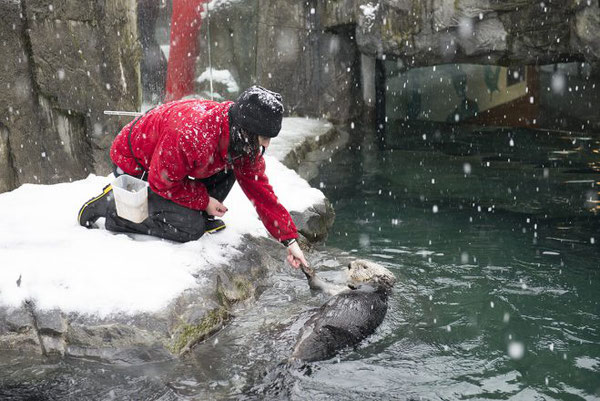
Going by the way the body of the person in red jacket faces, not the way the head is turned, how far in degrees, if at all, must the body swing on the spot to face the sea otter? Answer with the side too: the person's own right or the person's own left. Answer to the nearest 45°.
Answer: approximately 45° to the person's own right

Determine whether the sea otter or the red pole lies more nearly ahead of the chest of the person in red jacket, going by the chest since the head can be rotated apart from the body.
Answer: the sea otter

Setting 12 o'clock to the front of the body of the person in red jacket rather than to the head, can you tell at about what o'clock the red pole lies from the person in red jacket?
The red pole is roughly at 9 o'clock from the person in red jacket.

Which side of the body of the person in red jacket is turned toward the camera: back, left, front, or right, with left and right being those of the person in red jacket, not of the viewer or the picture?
right
